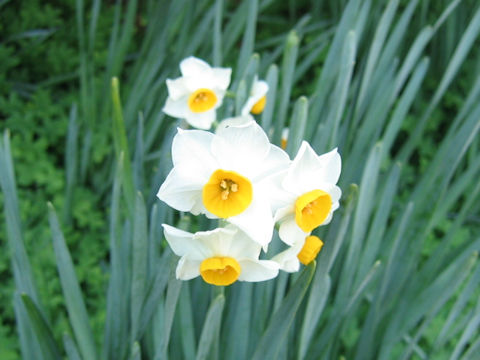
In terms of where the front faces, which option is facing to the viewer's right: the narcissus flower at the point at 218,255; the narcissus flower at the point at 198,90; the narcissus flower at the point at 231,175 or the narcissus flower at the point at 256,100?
the narcissus flower at the point at 256,100

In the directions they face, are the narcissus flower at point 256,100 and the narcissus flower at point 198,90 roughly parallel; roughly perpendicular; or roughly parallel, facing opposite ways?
roughly perpendicular

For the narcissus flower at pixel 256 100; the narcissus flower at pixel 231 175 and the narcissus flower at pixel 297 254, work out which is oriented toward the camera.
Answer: the narcissus flower at pixel 231 175

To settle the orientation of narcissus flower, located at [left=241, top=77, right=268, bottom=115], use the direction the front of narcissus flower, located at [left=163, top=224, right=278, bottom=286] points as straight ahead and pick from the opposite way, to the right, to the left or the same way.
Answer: to the left

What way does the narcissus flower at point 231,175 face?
toward the camera

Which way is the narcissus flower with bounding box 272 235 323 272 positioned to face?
to the viewer's right

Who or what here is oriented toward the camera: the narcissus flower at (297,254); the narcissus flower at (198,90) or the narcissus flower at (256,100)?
the narcissus flower at (198,90)

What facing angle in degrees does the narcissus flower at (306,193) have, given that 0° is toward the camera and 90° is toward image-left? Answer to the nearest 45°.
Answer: approximately 315°

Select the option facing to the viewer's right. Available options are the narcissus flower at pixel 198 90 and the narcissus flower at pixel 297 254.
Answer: the narcissus flower at pixel 297 254

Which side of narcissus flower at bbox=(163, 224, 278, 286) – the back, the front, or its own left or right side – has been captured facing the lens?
front

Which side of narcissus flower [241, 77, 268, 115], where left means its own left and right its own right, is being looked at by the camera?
right
